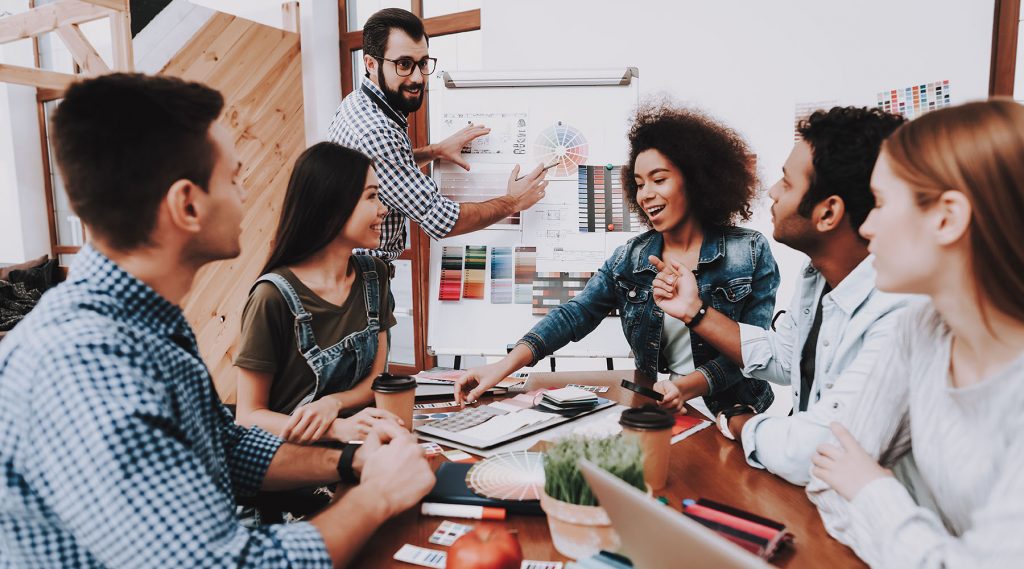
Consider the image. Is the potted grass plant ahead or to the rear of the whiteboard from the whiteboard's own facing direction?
ahead

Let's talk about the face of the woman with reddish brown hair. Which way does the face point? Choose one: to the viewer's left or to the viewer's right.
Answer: to the viewer's left

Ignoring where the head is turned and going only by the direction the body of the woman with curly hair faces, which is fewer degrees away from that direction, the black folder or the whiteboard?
the black folder

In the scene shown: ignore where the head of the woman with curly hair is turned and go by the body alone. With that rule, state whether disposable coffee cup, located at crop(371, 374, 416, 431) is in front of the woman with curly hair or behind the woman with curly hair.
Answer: in front

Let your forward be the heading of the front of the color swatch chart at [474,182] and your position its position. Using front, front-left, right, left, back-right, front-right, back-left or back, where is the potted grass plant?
front

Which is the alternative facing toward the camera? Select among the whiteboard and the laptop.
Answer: the whiteboard

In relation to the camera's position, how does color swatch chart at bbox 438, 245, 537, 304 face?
facing the viewer

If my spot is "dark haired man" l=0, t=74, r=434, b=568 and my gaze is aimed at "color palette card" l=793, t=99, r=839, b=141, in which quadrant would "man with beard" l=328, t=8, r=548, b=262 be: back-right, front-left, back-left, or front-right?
front-left

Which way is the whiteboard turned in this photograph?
toward the camera

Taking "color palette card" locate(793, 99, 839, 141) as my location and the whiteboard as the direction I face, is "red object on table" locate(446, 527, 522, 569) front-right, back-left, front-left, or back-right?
front-left

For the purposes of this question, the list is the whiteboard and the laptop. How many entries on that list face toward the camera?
1
